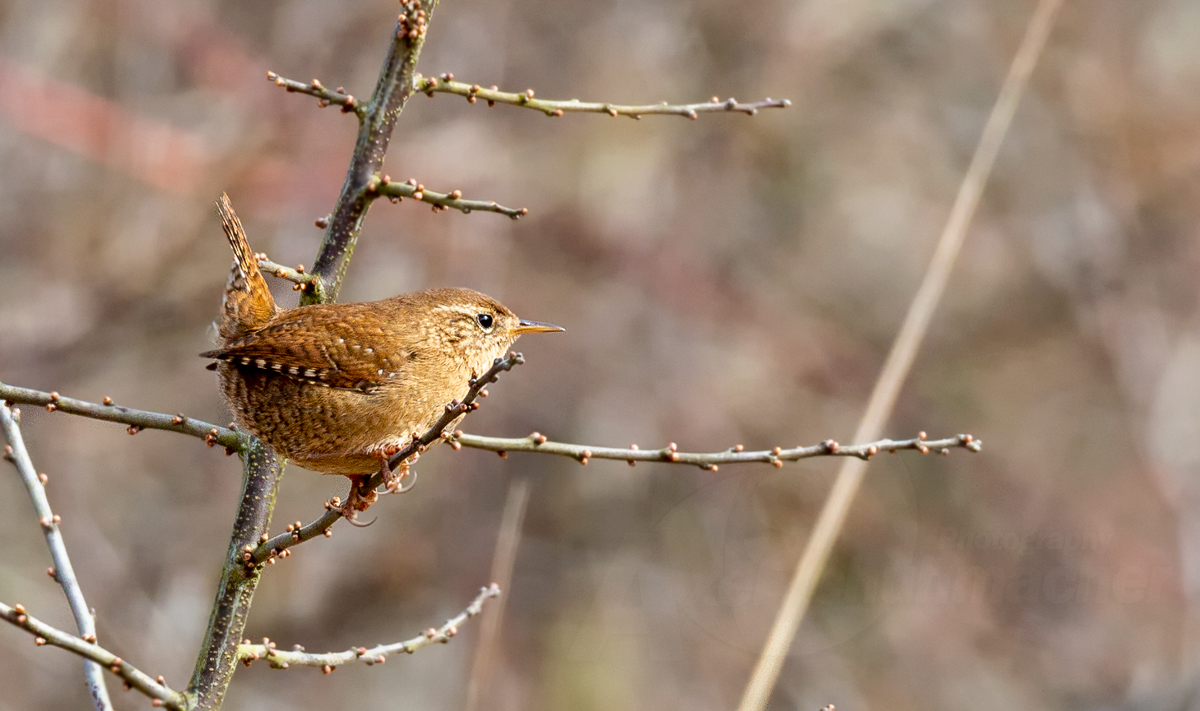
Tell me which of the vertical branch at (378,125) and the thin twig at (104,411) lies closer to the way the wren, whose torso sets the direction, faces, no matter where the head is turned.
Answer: the vertical branch

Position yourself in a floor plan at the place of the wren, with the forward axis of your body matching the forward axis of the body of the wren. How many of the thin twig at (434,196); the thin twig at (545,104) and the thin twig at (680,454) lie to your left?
0

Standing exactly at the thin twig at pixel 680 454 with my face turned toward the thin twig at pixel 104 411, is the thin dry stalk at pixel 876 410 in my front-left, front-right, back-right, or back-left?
back-right

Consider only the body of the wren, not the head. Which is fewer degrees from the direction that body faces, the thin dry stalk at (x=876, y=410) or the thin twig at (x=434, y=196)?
the thin dry stalk

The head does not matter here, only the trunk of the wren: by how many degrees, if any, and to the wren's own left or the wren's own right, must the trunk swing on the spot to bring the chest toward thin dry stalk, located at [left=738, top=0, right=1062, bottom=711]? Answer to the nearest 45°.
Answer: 0° — it already faces it

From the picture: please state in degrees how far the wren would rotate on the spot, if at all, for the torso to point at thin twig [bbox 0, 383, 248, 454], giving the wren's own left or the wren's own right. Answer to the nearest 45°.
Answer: approximately 135° to the wren's own right

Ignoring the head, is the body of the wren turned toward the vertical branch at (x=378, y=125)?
no

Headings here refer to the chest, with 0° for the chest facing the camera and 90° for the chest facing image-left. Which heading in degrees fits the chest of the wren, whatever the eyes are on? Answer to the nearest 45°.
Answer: approximately 270°
